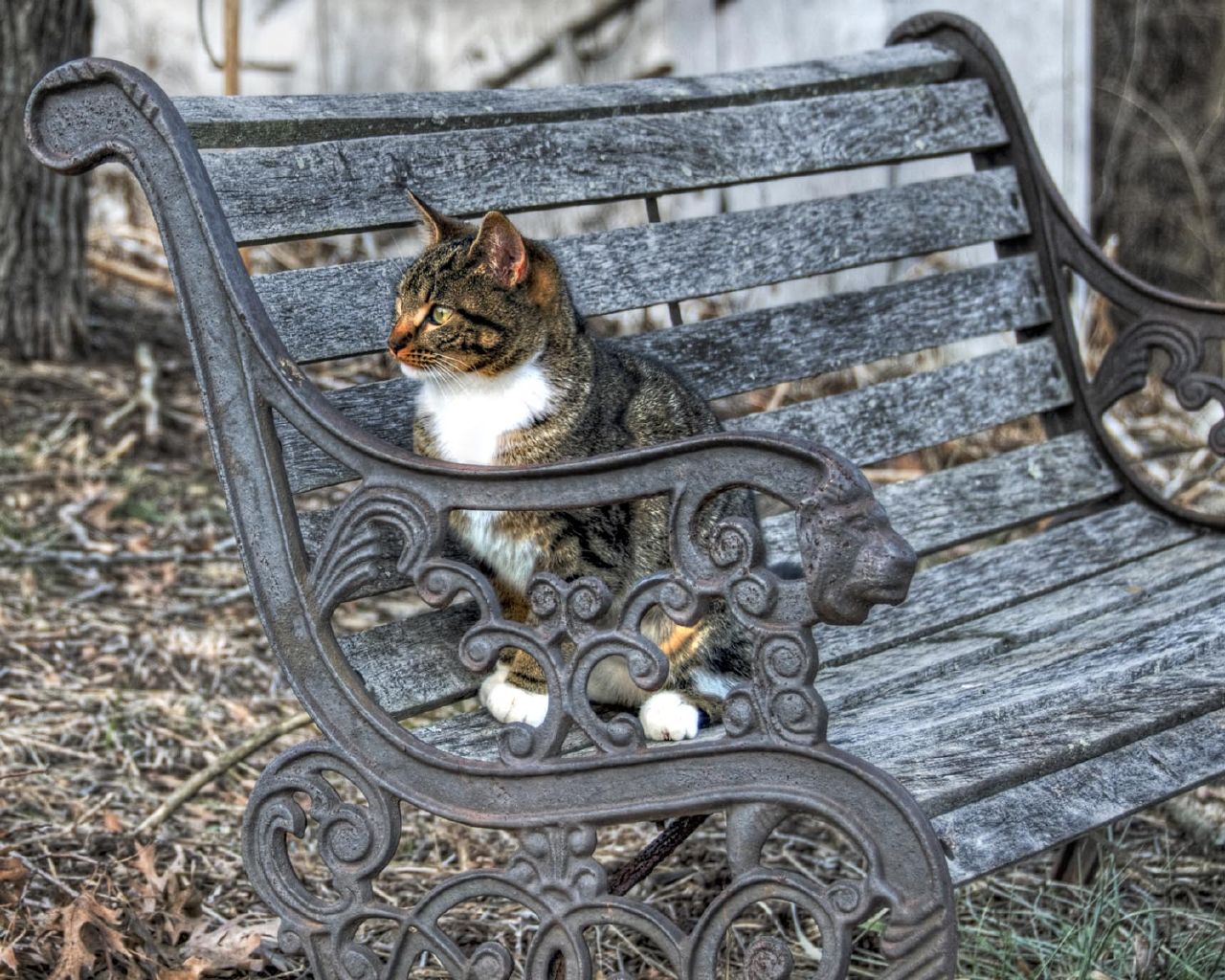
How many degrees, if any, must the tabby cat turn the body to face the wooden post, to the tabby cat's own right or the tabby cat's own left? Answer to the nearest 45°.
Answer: approximately 135° to the tabby cat's own right

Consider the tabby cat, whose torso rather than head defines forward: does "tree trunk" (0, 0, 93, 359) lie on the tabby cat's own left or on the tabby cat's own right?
on the tabby cat's own right

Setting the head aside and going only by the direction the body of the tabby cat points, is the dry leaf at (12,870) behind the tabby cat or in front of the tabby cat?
in front

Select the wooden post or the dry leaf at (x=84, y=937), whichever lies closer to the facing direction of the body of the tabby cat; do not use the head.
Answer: the dry leaf

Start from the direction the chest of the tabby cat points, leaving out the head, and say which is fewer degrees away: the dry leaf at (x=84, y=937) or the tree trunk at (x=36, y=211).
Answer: the dry leaf

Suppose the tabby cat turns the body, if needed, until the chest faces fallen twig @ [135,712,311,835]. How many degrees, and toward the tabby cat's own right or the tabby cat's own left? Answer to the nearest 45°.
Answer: approximately 90° to the tabby cat's own right

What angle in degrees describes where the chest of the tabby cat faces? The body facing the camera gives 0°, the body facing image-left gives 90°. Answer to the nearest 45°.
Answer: approximately 45°
